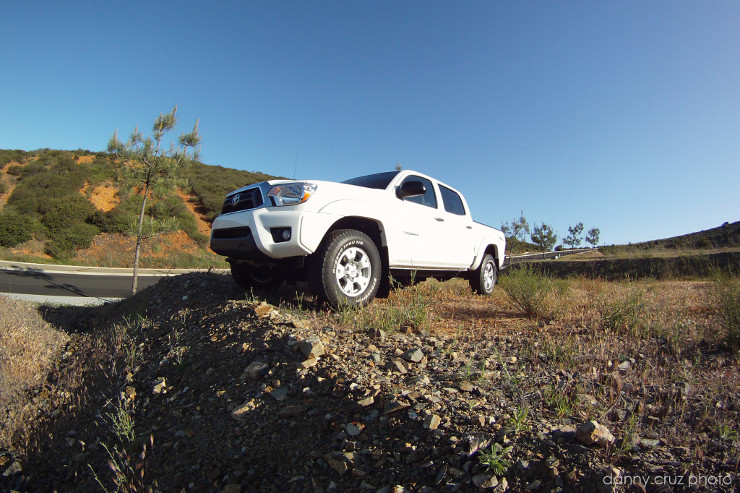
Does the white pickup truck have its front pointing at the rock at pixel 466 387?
no

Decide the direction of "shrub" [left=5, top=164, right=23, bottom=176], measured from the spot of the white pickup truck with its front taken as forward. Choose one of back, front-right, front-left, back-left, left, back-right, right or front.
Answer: right

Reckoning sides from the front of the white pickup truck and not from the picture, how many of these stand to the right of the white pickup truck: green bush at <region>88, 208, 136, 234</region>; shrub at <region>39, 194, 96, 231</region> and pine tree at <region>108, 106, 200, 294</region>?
3

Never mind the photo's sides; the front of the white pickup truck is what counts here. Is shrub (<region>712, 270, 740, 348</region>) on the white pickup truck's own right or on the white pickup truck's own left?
on the white pickup truck's own left

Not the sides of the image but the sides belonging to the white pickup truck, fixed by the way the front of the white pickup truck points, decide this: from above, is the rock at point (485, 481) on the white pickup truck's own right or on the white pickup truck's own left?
on the white pickup truck's own left

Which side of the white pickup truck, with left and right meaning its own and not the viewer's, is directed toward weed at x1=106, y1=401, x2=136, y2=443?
front

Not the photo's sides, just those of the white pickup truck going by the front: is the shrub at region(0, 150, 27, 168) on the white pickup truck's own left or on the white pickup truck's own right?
on the white pickup truck's own right

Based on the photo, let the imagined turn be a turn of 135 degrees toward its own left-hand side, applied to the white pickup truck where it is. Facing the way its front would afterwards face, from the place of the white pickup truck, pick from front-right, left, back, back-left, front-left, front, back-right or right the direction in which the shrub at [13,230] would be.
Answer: back-left

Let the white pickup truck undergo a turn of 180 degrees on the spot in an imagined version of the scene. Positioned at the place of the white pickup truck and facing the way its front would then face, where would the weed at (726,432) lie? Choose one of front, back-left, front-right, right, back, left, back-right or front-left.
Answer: right

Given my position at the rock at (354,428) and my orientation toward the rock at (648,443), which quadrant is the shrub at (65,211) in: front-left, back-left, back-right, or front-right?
back-left

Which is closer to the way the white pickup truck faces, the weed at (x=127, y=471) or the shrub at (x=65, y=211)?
the weed

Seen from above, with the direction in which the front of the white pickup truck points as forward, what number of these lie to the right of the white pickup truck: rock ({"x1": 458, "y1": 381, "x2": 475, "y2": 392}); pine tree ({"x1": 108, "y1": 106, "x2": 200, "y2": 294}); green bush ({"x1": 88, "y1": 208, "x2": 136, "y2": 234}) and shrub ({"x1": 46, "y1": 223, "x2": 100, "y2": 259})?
3

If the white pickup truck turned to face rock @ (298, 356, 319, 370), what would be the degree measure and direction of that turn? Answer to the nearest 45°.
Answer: approximately 45° to its left

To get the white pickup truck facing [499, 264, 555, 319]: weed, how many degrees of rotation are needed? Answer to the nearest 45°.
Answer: approximately 135° to its left

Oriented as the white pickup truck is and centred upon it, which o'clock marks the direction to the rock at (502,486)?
The rock is roughly at 10 o'clock from the white pickup truck.

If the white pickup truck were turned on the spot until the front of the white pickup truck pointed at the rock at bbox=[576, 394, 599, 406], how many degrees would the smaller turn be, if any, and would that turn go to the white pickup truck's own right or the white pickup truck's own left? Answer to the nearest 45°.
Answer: approximately 90° to the white pickup truck's own left

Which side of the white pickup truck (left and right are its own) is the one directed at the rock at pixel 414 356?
left

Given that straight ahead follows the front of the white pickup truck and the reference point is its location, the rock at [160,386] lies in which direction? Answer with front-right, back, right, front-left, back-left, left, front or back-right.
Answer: front

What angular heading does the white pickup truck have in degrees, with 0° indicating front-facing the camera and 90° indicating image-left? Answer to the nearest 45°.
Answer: approximately 45°
